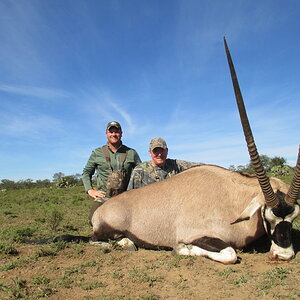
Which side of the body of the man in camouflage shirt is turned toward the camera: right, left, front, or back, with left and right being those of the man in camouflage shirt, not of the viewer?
front

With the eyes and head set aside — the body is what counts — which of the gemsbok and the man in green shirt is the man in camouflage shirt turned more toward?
the gemsbok

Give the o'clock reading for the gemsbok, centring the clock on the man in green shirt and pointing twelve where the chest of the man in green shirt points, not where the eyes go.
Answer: The gemsbok is roughly at 11 o'clock from the man in green shirt.

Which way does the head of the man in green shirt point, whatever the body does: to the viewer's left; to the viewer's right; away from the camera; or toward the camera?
toward the camera

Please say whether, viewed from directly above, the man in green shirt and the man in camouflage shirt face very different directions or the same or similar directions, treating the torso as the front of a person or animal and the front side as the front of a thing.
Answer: same or similar directions

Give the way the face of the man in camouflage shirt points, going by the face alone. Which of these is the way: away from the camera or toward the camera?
toward the camera

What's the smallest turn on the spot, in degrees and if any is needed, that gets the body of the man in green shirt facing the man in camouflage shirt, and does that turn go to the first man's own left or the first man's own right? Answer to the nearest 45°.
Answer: approximately 45° to the first man's own left

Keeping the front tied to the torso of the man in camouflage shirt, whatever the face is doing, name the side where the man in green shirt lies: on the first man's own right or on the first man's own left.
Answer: on the first man's own right

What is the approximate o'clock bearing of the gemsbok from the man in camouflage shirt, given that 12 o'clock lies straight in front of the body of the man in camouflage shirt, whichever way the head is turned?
The gemsbok is roughly at 11 o'clock from the man in camouflage shirt.
